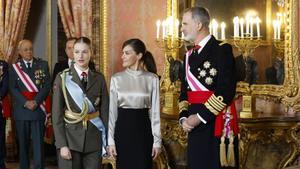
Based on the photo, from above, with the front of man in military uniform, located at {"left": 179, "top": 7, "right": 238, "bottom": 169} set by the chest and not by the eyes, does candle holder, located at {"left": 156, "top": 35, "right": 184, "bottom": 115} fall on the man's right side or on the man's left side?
on the man's right side

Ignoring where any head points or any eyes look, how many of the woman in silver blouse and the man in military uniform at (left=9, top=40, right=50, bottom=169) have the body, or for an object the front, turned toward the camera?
2

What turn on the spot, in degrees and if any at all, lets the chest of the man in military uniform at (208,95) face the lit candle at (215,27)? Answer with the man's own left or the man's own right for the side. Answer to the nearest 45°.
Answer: approximately 135° to the man's own right

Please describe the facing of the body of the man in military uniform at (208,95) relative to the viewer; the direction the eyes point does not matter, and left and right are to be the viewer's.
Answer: facing the viewer and to the left of the viewer

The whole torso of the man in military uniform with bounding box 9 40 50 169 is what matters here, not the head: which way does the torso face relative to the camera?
toward the camera

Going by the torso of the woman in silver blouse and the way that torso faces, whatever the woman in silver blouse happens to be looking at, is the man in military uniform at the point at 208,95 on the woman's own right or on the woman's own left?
on the woman's own left

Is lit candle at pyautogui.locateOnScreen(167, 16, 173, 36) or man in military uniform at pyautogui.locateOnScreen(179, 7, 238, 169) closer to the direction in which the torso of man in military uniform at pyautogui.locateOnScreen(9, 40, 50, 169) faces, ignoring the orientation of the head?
the man in military uniform

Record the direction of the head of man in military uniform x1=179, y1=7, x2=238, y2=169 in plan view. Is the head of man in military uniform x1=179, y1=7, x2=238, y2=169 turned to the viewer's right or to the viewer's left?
to the viewer's left
